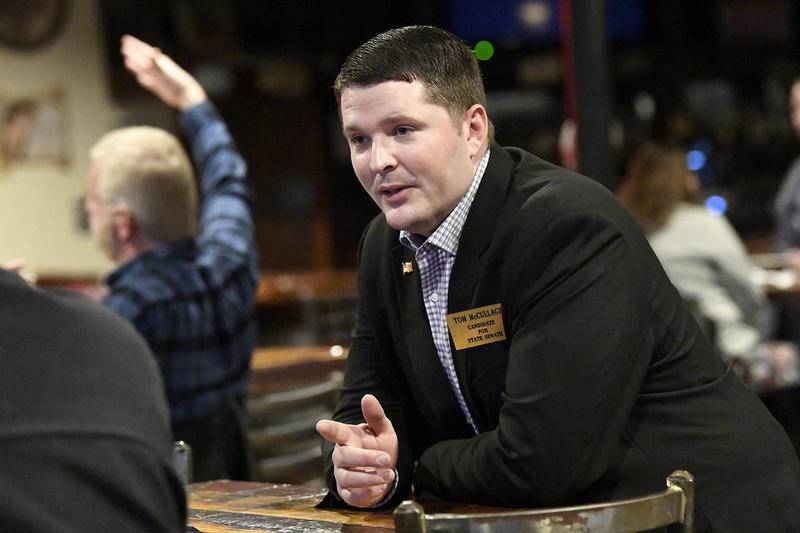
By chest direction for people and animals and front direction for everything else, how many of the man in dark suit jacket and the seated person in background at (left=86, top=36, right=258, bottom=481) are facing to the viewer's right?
0

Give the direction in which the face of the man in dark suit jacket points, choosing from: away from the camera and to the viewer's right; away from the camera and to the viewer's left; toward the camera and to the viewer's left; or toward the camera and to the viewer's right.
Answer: toward the camera and to the viewer's left

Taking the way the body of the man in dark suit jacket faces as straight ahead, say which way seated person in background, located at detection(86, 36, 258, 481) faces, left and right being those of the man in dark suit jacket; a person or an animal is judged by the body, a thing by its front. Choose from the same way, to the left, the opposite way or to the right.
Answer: to the right

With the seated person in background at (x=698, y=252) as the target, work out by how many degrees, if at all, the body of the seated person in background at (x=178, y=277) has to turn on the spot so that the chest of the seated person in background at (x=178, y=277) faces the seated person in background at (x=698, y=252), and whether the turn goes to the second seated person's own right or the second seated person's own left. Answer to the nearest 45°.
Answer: approximately 90° to the second seated person's own right

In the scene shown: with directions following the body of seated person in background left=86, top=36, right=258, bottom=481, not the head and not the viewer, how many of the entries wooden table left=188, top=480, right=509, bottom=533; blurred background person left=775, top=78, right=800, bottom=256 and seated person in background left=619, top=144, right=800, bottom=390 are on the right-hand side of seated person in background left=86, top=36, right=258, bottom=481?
2

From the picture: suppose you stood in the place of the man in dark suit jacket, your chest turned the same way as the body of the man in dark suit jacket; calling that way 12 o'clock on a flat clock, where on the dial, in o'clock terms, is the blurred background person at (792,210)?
The blurred background person is roughly at 5 o'clock from the man in dark suit jacket.

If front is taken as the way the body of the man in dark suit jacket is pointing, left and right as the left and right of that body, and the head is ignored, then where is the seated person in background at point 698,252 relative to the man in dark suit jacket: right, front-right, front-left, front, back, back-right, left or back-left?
back-right

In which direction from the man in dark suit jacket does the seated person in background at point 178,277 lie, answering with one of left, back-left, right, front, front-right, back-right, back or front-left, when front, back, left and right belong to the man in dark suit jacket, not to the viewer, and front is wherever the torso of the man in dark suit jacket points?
right

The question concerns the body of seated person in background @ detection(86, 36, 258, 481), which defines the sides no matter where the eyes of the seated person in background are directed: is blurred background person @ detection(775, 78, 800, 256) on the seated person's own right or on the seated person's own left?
on the seated person's own right

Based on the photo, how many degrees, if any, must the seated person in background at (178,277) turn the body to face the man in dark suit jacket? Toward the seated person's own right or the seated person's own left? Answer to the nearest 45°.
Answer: approximately 135° to the seated person's own left

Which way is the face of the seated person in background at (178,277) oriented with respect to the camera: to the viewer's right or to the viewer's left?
to the viewer's left

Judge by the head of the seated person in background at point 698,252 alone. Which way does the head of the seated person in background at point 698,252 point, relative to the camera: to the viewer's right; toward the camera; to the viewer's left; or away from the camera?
away from the camera

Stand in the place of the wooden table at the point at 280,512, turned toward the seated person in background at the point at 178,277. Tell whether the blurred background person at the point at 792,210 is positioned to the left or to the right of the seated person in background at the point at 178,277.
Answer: right

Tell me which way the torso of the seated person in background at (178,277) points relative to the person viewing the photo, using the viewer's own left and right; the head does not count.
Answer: facing away from the viewer and to the left of the viewer

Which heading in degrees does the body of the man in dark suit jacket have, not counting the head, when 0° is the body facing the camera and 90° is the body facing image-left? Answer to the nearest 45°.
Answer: approximately 45°
